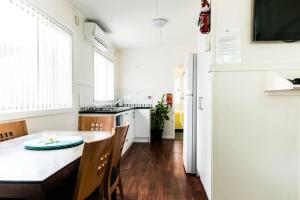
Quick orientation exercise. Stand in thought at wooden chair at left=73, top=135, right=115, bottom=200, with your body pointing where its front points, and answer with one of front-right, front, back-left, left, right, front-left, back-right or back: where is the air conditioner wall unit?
front-right

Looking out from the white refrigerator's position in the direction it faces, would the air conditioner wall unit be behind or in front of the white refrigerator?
in front

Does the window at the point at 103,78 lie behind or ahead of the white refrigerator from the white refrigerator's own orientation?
ahead

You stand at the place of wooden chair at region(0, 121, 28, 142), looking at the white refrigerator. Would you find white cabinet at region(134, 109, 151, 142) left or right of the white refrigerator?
left

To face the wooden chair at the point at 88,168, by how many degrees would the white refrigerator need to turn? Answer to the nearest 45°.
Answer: approximately 90° to its left

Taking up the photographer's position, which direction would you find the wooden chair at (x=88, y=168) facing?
facing away from the viewer and to the left of the viewer

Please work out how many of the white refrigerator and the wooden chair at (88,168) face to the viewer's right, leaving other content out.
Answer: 0

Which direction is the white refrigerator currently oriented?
to the viewer's left
